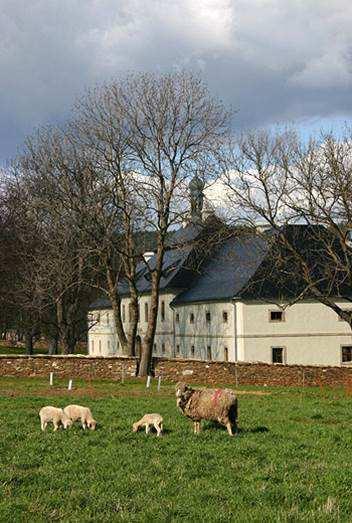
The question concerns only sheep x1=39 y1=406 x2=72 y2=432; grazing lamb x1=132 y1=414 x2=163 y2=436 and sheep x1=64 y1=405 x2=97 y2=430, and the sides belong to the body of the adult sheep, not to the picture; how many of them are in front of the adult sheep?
3

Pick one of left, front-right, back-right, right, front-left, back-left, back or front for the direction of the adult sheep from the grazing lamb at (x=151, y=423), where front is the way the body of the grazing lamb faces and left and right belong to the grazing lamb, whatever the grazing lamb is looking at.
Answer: back

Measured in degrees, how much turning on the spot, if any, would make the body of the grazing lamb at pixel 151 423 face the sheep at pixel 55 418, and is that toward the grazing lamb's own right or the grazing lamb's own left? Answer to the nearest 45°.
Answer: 0° — it already faces it

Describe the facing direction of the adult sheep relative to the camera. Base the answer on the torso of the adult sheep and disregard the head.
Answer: to the viewer's left

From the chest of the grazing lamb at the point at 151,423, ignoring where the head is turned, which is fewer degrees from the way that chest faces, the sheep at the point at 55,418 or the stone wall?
the sheep

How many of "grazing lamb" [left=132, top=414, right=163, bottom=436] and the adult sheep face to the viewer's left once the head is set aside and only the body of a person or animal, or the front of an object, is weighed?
2

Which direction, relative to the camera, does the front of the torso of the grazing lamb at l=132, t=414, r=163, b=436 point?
to the viewer's left

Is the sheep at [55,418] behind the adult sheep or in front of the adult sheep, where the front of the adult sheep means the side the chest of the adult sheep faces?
in front

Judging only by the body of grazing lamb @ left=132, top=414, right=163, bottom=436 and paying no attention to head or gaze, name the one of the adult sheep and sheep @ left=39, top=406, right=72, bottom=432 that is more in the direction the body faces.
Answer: the sheep

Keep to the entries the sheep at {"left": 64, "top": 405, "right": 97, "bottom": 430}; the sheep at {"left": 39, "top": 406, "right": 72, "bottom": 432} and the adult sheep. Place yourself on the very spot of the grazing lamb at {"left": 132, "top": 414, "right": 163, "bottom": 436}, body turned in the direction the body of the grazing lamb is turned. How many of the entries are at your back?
1

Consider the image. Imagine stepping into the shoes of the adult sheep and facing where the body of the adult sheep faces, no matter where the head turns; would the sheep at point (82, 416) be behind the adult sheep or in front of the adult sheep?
in front

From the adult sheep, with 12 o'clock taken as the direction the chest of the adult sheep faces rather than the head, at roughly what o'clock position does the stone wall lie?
The stone wall is roughly at 3 o'clock from the adult sheep.

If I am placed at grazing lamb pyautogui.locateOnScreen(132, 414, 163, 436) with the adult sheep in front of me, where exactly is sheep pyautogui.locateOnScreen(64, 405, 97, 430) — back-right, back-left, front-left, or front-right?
back-left
